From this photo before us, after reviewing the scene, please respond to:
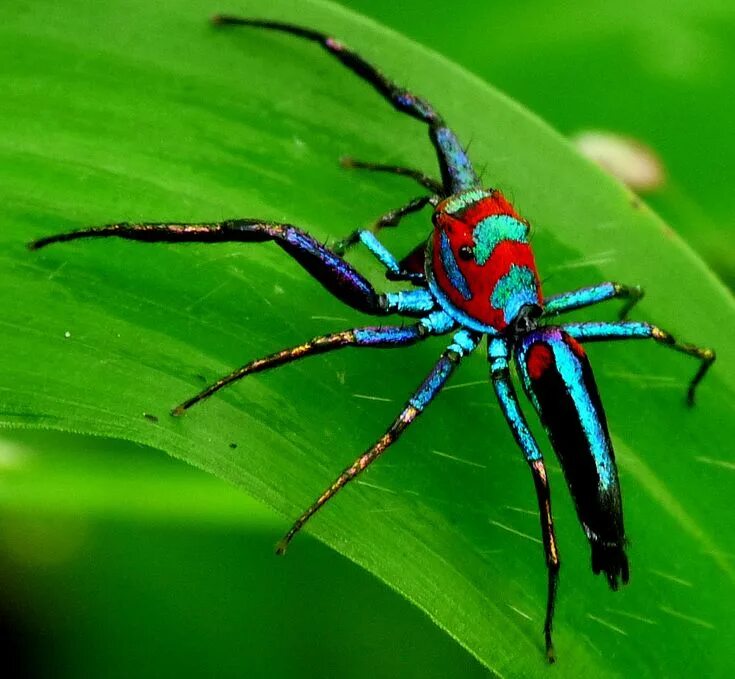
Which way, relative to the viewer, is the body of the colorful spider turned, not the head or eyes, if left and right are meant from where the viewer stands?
facing away from the viewer and to the left of the viewer
